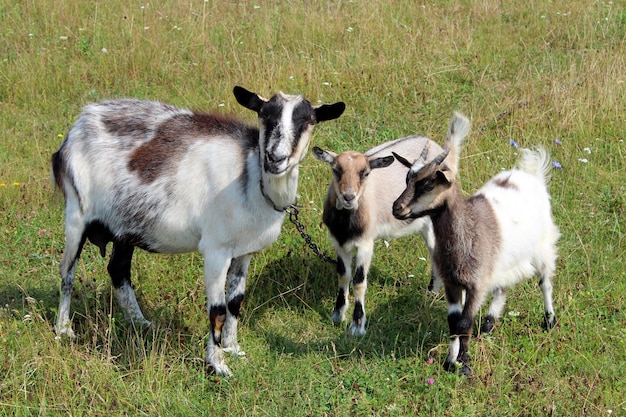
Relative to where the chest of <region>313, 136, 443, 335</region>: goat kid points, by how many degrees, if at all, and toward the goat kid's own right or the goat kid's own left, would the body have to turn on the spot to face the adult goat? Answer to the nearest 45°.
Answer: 0° — it already faces it

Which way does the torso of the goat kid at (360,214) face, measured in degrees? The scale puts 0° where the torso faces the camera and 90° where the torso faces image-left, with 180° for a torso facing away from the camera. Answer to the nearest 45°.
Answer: approximately 45°

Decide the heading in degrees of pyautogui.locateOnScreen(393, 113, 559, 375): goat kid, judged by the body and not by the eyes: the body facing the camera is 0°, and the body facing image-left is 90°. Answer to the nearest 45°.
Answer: approximately 45°
